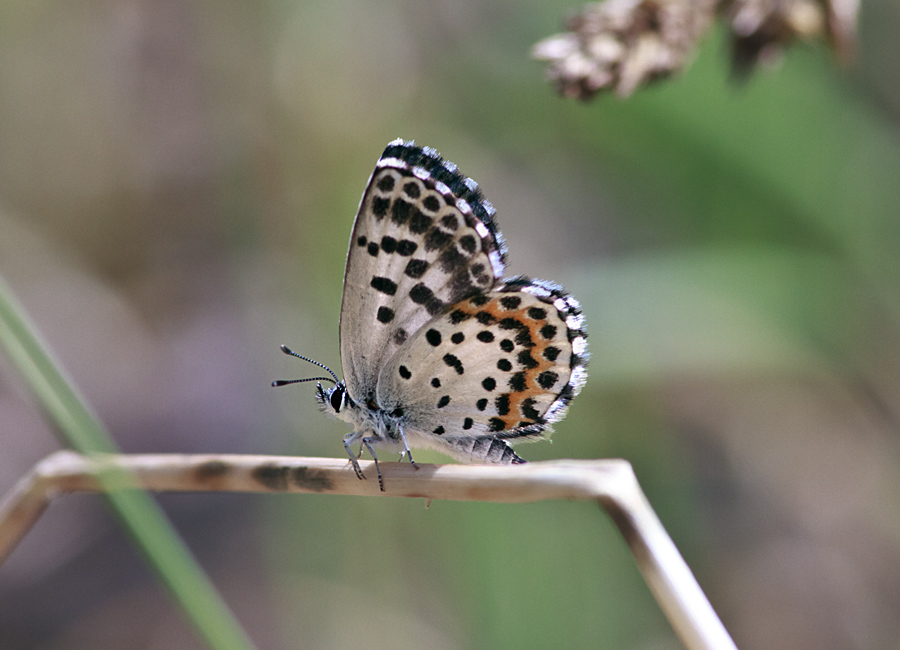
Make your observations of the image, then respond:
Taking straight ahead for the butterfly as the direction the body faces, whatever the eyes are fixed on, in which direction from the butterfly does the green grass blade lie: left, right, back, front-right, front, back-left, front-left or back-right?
front-left

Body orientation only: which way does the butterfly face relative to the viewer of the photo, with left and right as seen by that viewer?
facing to the left of the viewer

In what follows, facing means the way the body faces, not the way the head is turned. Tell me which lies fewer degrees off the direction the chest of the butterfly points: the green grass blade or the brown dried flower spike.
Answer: the green grass blade
